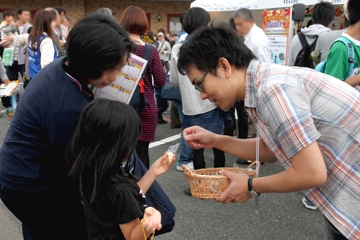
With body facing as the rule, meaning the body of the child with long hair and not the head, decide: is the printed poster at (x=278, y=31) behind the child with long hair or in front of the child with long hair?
in front

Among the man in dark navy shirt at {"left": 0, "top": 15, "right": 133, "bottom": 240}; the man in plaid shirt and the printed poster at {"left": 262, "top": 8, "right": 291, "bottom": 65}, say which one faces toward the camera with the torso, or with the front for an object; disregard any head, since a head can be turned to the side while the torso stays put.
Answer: the printed poster

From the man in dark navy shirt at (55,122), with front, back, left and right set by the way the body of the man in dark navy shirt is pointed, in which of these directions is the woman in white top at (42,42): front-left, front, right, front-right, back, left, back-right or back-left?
left

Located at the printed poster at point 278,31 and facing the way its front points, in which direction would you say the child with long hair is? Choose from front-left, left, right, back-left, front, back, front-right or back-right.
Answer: front

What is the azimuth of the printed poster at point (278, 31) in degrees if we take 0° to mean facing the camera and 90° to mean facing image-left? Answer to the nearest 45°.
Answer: approximately 0°

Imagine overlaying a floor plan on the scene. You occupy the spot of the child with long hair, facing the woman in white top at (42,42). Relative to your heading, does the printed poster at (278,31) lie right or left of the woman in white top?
right

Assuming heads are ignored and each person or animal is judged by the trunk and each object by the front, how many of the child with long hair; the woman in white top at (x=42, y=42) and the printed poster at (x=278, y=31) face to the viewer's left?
0

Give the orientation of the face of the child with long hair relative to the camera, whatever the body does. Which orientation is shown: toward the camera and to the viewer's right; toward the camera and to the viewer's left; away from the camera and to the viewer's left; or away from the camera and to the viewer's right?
away from the camera and to the viewer's right

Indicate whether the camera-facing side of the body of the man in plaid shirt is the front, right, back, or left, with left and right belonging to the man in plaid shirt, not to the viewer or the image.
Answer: left

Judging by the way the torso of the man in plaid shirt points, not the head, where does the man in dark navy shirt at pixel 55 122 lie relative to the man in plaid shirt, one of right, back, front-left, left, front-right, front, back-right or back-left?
front

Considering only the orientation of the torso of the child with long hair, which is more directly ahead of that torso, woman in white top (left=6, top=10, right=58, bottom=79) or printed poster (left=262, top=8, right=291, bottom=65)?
the printed poster

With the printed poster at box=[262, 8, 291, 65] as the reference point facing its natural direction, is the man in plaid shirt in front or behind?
in front

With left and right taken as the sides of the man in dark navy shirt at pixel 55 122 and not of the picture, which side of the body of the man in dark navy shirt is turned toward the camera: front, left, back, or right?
right

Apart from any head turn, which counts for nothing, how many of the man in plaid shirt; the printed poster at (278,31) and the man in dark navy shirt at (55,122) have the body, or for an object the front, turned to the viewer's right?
1

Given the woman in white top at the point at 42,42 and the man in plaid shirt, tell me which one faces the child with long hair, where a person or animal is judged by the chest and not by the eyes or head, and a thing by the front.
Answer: the man in plaid shirt

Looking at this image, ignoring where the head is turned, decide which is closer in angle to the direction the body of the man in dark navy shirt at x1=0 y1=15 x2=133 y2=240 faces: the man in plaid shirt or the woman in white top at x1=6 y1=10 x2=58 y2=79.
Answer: the man in plaid shirt
